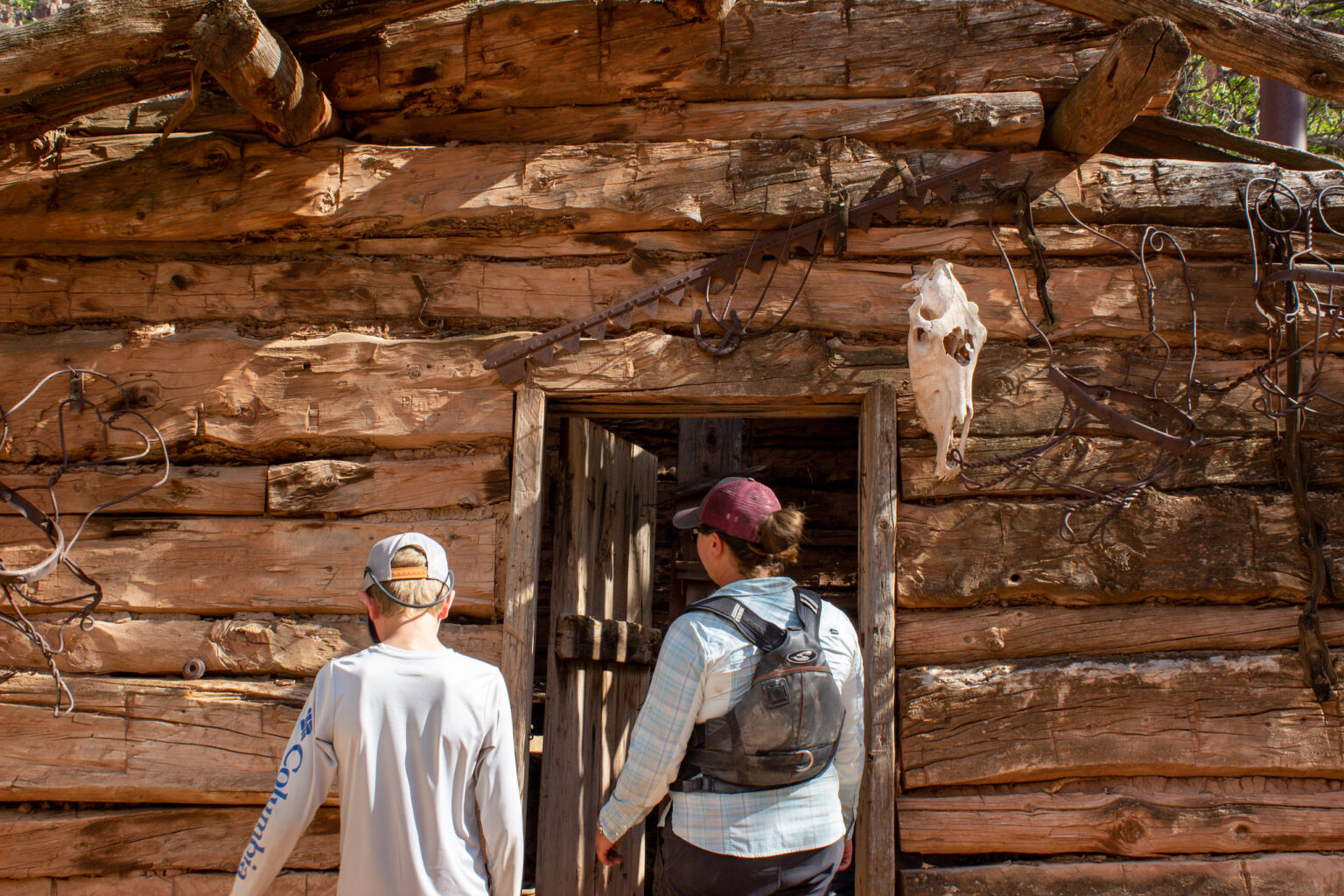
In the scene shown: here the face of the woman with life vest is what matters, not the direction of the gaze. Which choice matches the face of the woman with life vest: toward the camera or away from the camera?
away from the camera

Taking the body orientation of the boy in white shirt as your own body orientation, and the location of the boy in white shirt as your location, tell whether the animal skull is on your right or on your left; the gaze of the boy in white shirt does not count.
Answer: on your right

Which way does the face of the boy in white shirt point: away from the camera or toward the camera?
away from the camera

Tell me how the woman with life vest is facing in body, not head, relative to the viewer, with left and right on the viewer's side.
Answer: facing away from the viewer and to the left of the viewer

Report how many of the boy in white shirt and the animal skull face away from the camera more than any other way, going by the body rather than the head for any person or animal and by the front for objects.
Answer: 1

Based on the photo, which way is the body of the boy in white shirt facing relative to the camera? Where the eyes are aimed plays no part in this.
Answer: away from the camera

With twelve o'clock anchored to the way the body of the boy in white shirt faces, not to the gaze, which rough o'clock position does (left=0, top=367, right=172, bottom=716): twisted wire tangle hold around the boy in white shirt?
The twisted wire tangle is roughly at 11 o'clock from the boy in white shirt.
